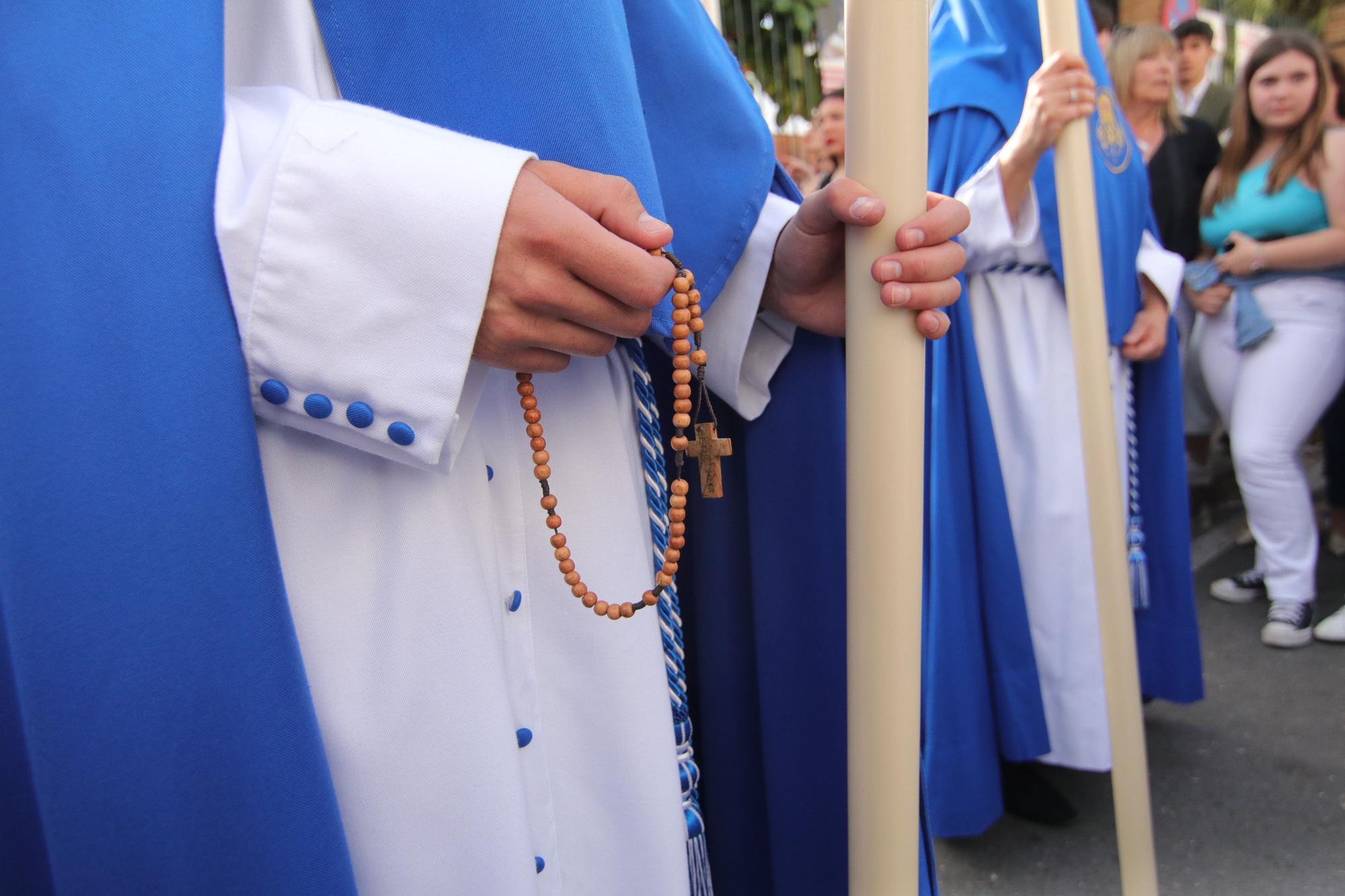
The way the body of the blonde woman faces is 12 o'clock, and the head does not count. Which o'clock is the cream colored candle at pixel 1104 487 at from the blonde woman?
The cream colored candle is roughly at 12 o'clock from the blonde woman.

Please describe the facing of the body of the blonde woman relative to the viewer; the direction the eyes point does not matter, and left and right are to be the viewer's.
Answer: facing the viewer
